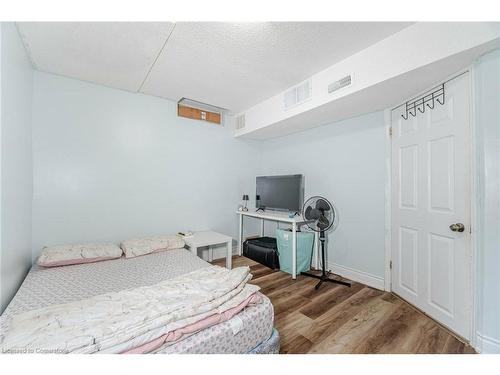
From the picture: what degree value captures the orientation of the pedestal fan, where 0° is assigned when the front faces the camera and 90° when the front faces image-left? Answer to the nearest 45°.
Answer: approximately 45°

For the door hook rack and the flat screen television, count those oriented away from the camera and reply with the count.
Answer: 0

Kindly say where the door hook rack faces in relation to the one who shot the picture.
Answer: facing the viewer and to the left of the viewer

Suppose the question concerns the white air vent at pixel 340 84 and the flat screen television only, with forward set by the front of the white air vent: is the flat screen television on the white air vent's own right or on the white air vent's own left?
on the white air vent's own right

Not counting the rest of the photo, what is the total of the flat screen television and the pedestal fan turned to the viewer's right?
0

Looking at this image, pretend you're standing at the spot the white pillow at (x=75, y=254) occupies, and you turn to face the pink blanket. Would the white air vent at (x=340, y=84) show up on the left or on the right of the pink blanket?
left

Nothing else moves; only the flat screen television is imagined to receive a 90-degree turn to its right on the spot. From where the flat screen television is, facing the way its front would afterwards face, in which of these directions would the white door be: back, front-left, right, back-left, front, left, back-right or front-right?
back

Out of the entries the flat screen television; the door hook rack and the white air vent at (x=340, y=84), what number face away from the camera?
0

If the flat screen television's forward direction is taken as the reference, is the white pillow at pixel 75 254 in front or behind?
in front

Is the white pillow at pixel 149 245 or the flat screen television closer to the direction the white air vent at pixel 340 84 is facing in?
the white pillow

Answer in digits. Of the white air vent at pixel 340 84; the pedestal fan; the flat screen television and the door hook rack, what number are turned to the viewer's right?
0

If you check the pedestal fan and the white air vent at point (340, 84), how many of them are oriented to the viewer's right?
0

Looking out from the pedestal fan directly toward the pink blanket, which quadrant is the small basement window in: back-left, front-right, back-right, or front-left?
front-right

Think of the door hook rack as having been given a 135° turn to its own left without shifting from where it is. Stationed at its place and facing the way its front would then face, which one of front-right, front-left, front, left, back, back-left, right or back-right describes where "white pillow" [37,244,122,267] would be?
back-right

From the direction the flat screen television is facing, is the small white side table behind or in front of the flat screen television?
in front
